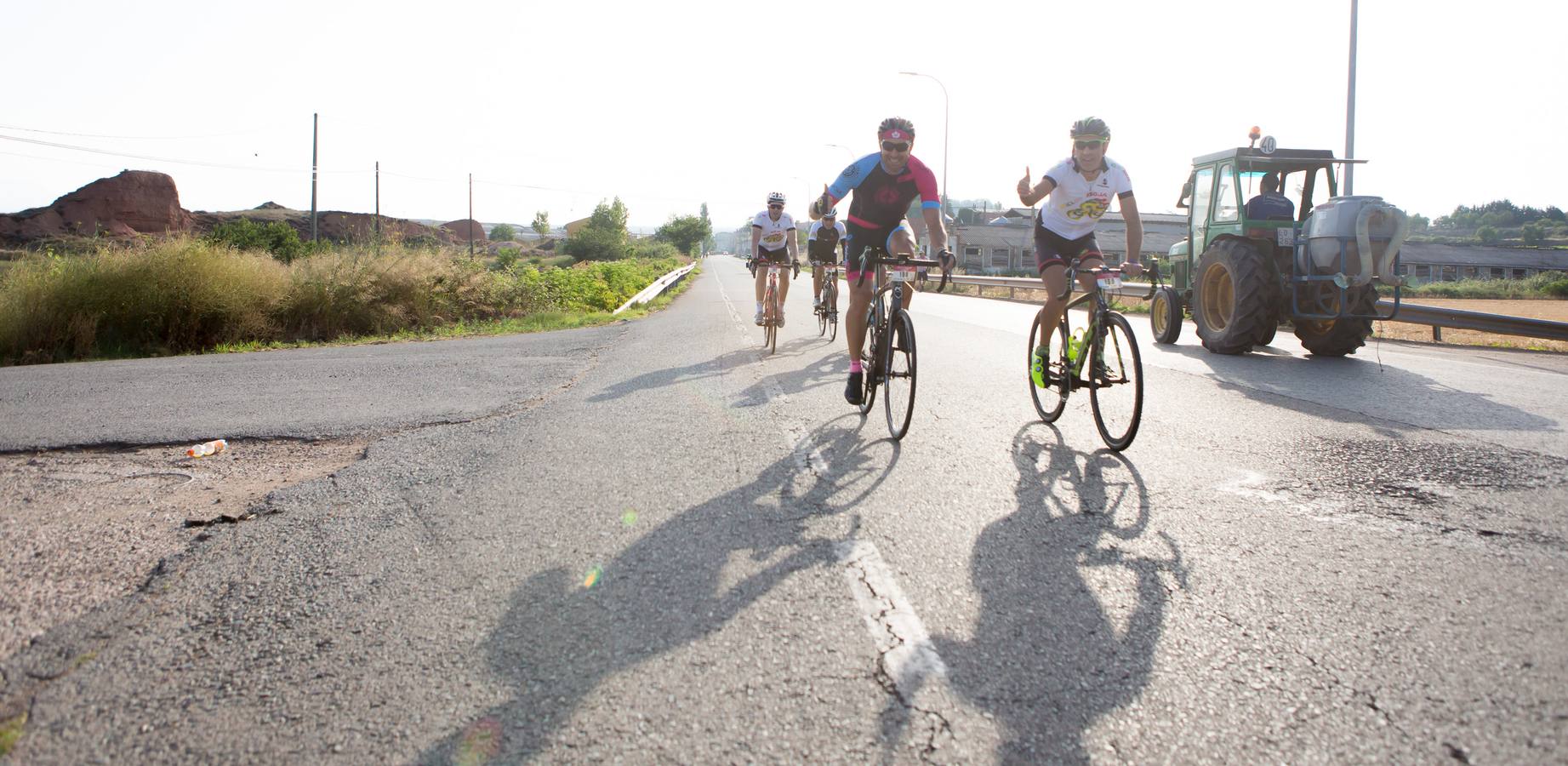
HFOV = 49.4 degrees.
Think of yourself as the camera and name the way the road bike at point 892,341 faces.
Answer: facing the viewer

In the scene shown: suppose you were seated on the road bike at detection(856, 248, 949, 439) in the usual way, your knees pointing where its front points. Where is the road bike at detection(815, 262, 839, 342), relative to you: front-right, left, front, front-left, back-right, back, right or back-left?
back

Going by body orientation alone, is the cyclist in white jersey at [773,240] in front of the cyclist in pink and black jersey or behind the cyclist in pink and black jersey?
behind

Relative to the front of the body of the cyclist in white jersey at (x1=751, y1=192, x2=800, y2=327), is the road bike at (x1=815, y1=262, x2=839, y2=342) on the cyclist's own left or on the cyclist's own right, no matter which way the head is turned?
on the cyclist's own left

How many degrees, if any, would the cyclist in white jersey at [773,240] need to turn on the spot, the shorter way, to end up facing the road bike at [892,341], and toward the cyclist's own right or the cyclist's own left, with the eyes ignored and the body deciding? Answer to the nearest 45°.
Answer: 0° — they already face it

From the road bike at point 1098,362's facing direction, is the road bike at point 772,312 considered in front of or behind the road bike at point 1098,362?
behind

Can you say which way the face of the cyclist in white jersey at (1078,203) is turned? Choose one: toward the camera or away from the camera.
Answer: toward the camera

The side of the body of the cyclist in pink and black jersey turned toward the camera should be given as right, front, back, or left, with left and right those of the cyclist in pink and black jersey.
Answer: front

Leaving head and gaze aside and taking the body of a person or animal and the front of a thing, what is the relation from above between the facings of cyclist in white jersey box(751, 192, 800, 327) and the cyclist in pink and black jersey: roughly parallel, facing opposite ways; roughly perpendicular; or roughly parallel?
roughly parallel

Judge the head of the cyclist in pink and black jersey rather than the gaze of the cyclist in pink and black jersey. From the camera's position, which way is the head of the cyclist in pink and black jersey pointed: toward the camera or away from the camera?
toward the camera

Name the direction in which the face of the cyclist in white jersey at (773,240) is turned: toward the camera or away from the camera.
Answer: toward the camera

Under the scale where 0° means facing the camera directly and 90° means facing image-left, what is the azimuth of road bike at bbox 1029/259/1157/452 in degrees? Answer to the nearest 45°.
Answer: approximately 315°
